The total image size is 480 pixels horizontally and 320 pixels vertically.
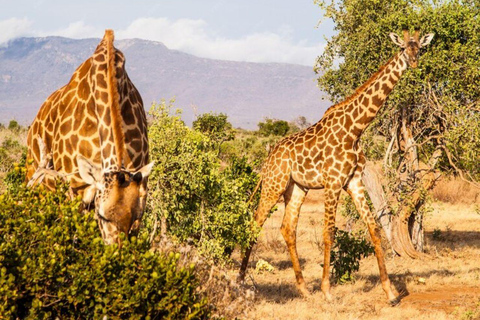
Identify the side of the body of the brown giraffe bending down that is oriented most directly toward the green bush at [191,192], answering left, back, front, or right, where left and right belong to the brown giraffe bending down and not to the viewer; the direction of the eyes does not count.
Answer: left

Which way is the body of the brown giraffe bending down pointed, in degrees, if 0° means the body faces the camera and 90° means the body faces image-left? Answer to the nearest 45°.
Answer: approximately 315°

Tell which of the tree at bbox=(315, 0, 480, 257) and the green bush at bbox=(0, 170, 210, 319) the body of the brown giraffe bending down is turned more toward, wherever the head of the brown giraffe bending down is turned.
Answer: the green bush

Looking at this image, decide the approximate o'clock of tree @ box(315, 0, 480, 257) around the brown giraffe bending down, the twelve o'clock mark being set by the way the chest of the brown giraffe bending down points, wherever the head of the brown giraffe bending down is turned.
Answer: The tree is roughly at 9 o'clock from the brown giraffe bending down.

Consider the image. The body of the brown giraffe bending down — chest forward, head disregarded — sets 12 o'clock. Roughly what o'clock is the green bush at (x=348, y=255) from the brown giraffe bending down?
The green bush is roughly at 9 o'clock from the brown giraffe bending down.

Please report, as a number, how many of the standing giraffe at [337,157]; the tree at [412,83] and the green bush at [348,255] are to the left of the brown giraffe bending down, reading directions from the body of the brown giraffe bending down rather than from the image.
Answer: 3

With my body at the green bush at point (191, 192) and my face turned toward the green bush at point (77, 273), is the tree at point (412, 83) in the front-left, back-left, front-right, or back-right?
back-left

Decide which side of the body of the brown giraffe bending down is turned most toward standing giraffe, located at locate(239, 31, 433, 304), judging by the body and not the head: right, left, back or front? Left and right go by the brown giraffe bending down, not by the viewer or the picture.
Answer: left
